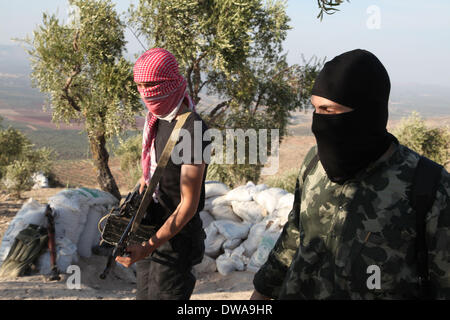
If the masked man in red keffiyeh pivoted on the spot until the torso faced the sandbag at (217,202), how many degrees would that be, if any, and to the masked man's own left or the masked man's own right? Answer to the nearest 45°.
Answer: approximately 135° to the masked man's own right

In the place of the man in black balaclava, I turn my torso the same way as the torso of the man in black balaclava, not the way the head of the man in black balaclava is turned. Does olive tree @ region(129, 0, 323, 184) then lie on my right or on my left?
on my right

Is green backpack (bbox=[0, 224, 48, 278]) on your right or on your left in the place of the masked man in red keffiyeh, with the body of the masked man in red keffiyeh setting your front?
on your right

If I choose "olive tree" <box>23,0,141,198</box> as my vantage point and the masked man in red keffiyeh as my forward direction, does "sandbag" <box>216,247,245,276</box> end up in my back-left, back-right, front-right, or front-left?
front-left

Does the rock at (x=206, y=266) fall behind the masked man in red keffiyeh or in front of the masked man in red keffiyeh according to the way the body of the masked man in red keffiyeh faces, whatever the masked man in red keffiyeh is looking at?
behind

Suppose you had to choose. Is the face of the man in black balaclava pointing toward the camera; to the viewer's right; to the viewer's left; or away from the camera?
to the viewer's left

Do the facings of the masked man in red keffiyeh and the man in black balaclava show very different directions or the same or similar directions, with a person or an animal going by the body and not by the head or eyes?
same or similar directions

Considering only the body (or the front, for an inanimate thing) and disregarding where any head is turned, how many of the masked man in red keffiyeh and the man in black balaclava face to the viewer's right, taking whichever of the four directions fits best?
0

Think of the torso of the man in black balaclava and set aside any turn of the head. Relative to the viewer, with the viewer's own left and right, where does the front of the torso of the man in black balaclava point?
facing the viewer and to the left of the viewer
